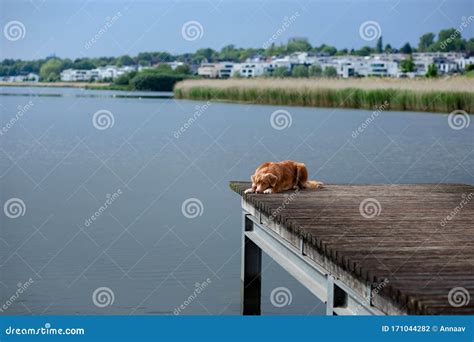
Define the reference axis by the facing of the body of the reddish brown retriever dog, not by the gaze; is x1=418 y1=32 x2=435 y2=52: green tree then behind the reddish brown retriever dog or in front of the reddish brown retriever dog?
behind

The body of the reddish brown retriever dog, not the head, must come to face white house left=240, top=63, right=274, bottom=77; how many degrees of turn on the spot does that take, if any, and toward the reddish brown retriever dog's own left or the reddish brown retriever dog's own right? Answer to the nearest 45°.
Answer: approximately 135° to the reddish brown retriever dog's own right

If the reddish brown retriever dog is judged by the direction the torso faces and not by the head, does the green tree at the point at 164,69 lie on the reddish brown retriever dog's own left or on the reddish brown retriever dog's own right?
on the reddish brown retriever dog's own right

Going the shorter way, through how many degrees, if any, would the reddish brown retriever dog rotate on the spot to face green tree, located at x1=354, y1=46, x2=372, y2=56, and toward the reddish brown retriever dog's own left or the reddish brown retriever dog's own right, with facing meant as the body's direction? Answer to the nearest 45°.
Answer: approximately 135° to the reddish brown retriever dog's own right

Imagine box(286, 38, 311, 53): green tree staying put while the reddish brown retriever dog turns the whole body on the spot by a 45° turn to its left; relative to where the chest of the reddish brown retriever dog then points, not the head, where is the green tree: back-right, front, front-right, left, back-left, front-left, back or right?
back

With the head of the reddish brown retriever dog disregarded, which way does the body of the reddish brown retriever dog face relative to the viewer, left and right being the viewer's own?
facing the viewer and to the left of the viewer

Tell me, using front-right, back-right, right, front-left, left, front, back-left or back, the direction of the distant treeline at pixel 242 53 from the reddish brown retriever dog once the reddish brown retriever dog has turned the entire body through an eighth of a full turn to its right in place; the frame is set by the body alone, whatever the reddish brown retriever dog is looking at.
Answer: right

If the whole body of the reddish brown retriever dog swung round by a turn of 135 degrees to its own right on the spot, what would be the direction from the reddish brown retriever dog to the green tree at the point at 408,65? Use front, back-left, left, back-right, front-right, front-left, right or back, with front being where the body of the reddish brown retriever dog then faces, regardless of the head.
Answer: front

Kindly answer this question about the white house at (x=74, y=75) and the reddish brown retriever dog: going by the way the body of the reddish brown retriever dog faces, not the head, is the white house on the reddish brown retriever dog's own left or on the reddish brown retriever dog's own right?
on the reddish brown retriever dog's own right

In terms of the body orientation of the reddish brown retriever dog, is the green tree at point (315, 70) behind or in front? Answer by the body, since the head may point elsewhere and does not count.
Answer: behind

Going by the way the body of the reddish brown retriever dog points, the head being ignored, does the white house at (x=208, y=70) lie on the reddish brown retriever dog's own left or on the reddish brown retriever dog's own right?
on the reddish brown retriever dog's own right

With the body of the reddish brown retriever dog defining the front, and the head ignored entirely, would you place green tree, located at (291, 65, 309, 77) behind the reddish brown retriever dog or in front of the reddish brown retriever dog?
behind

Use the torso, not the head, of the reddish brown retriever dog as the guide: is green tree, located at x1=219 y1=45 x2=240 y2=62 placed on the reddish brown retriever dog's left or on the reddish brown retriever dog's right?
on the reddish brown retriever dog's right

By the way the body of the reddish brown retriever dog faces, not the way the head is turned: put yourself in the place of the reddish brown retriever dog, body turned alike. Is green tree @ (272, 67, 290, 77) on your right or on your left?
on your right

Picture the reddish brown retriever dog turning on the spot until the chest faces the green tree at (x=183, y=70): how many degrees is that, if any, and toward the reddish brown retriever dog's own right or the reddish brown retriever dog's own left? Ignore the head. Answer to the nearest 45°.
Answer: approximately 135° to the reddish brown retriever dog's own right
